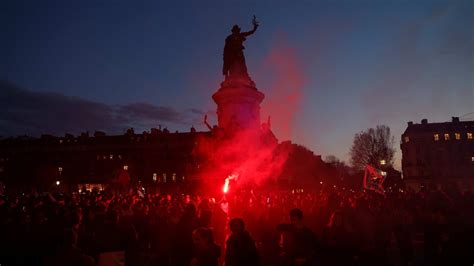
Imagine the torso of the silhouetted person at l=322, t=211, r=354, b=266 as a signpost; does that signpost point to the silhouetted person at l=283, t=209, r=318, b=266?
no

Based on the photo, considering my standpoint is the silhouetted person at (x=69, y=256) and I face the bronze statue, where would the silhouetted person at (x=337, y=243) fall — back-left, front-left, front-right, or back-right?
front-right

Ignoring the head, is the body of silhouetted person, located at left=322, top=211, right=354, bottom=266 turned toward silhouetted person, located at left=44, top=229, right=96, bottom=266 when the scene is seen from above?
no

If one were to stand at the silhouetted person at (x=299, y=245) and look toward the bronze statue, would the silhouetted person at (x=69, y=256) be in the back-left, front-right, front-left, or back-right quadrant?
back-left

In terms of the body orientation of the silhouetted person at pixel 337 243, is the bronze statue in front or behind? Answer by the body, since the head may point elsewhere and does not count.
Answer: in front

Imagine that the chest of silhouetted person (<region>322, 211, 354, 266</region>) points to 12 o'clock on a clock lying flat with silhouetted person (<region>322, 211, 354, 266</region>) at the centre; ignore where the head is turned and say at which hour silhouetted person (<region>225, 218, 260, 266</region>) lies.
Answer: silhouetted person (<region>225, 218, 260, 266</region>) is roughly at 8 o'clock from silhouetted person (<region>322, 211, 354, 266</region>).

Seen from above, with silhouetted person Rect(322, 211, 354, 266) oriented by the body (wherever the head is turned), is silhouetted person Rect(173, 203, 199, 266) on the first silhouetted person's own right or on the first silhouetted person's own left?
on the first silhouetted person's own left

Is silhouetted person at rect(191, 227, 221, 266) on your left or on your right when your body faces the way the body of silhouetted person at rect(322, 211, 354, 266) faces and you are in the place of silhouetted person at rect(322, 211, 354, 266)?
on your left

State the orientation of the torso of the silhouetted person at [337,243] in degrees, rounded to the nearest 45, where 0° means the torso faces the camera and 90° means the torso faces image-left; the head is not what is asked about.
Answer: approximately 180°
